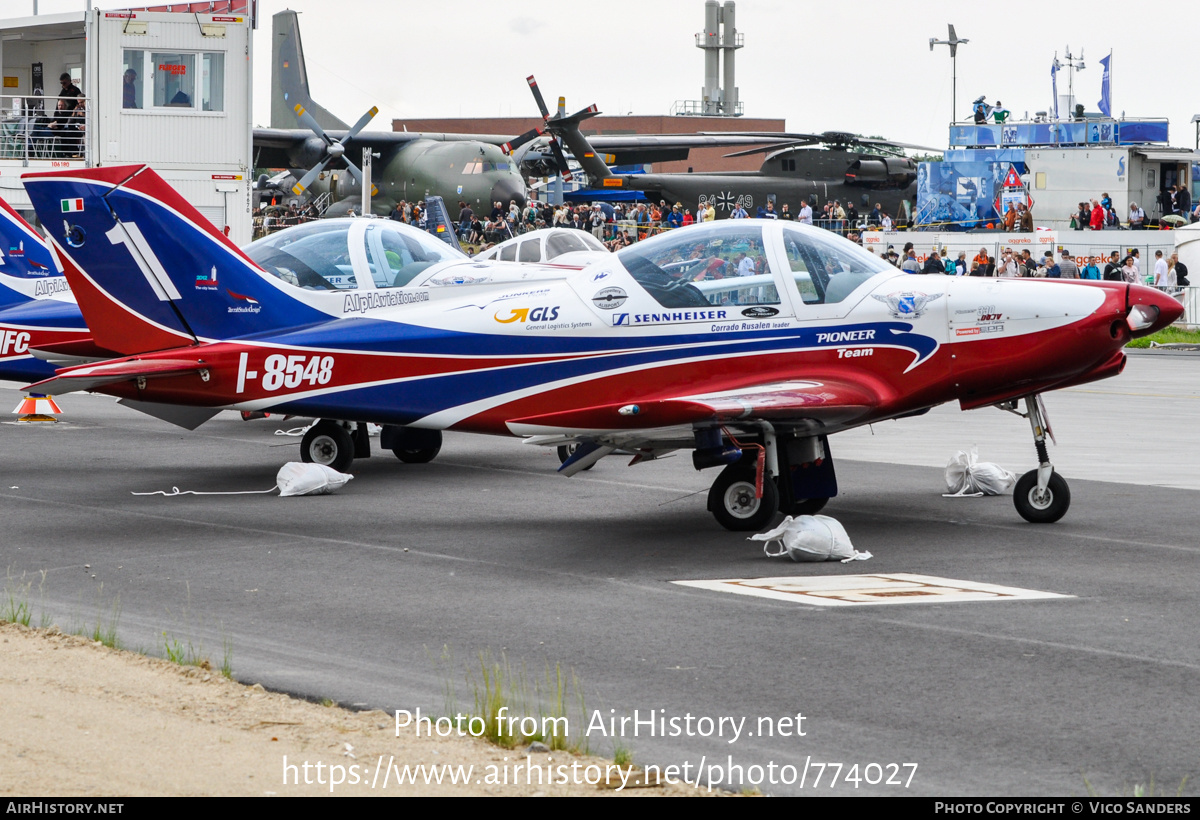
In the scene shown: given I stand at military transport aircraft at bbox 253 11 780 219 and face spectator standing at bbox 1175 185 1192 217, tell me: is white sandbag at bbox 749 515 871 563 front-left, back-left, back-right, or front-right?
front-right

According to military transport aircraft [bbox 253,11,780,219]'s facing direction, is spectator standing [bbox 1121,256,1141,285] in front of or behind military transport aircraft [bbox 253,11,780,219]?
in front

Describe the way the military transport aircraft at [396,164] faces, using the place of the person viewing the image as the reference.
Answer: facing the viewer and to the right of the viewer

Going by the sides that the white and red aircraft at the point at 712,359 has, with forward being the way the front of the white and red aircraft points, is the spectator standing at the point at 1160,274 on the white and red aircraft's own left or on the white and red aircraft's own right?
on the white and red aircraft's own left

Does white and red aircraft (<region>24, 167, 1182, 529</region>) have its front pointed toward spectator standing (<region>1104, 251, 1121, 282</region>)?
no

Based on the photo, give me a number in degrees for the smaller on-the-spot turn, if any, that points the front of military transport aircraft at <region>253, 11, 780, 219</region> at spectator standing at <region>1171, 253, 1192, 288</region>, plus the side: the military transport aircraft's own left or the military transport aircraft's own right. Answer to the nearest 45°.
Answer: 0° — it already faces them

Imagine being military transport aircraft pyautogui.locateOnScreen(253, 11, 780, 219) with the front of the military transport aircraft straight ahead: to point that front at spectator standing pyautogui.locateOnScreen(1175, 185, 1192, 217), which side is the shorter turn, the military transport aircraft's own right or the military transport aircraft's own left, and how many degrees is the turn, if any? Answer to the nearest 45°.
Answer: approximately 45° to the military transport aircraft's own left

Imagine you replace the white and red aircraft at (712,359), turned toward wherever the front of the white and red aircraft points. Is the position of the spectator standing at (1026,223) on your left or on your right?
on your left

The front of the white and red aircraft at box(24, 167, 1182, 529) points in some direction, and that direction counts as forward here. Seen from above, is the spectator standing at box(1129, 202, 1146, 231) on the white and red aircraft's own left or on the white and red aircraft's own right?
on the white and red aircraft's own left

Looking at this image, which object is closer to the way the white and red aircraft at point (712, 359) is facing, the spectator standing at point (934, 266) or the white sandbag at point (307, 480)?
the spectator standing

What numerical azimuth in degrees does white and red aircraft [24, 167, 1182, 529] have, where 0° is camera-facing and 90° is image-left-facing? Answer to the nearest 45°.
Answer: approximately 270°

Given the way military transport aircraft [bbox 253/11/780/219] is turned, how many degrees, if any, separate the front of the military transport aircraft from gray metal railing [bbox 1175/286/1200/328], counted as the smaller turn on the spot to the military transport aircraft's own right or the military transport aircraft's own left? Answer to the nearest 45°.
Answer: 0° — it already faces it

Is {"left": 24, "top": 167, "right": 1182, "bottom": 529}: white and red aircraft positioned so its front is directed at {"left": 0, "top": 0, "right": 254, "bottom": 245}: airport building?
no

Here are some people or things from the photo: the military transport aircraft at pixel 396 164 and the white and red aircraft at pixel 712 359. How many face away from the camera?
0
